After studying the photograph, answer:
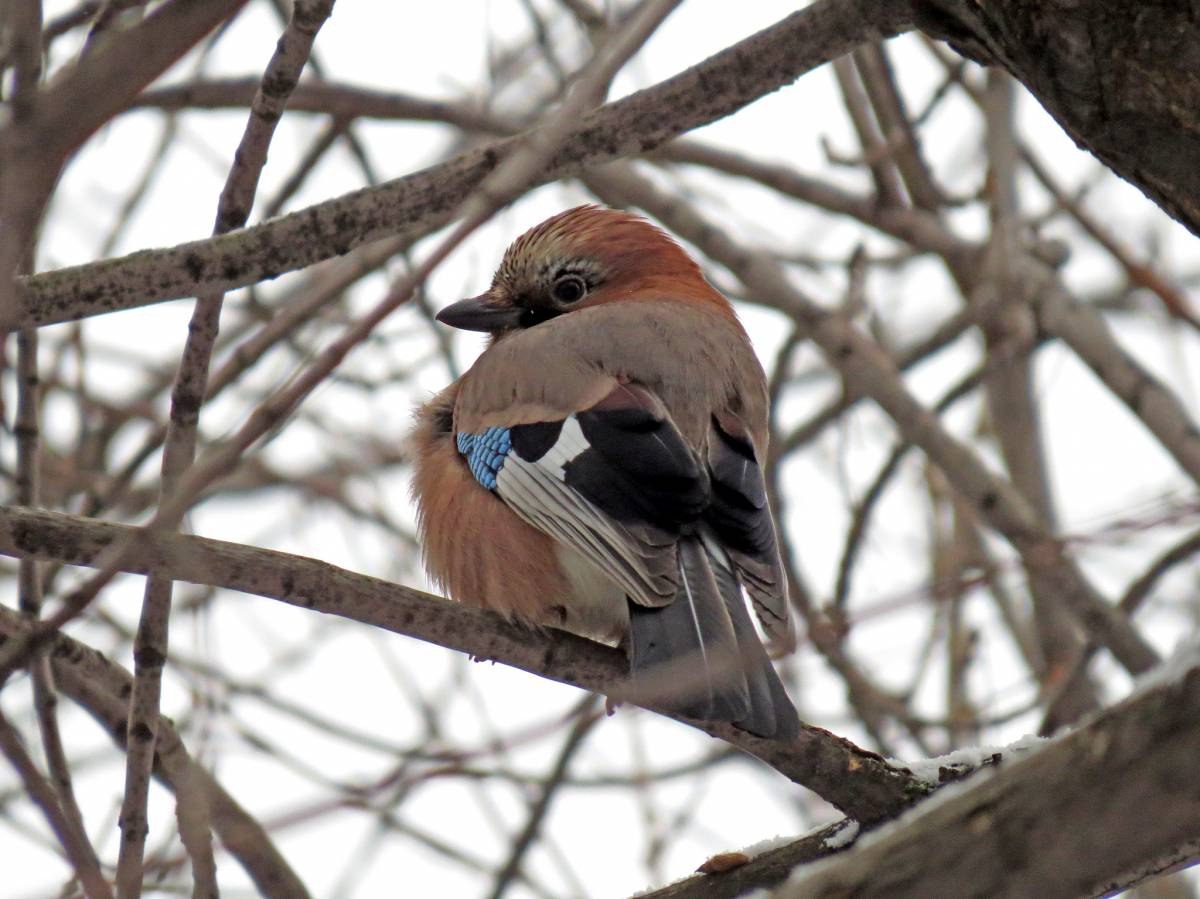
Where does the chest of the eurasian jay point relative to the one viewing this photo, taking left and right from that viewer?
facing away from the viewer and to the left of the viewer
